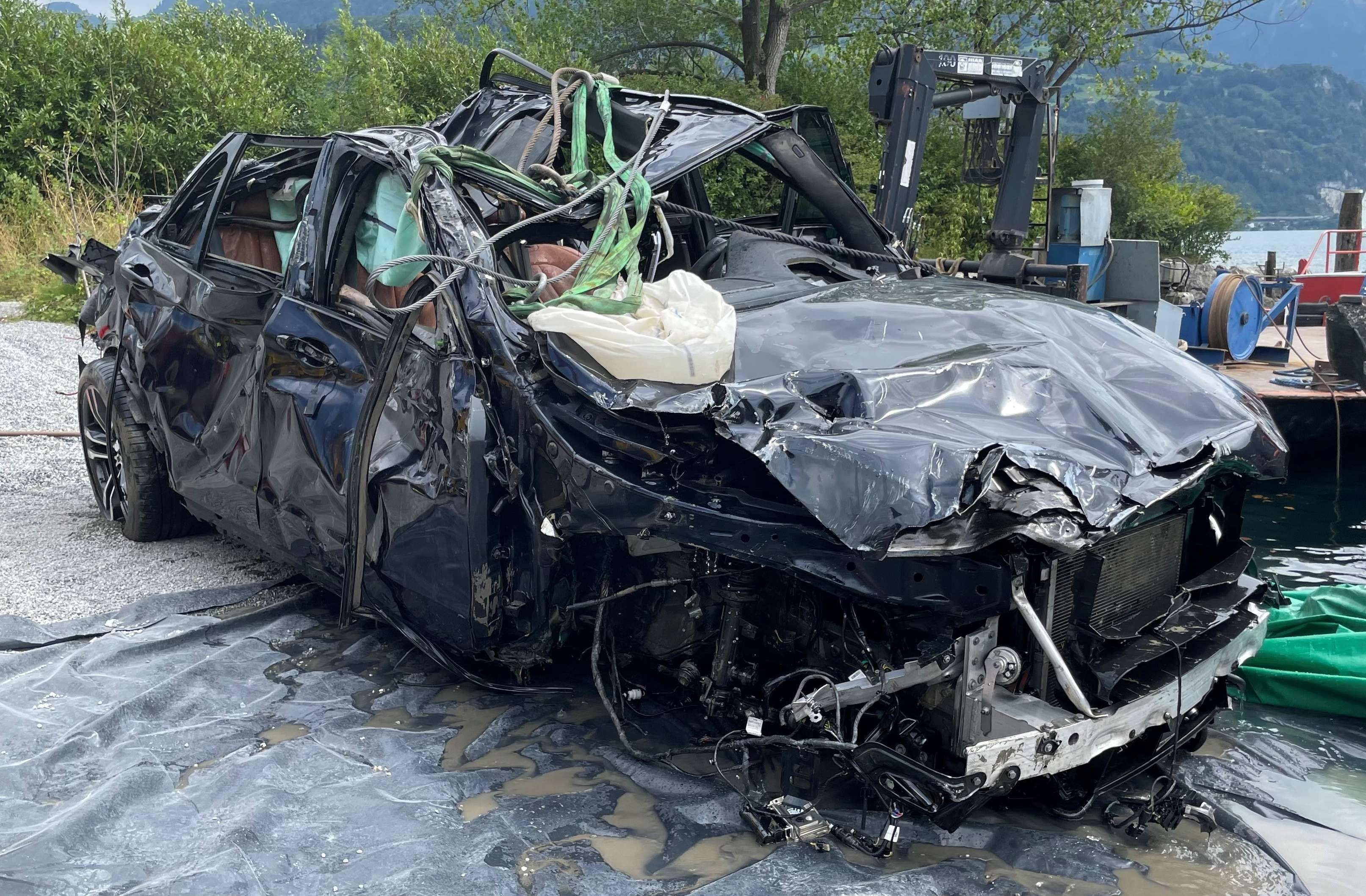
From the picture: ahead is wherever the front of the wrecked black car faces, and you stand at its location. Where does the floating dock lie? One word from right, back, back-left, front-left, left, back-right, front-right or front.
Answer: left

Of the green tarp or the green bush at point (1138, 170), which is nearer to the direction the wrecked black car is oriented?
the green tarp

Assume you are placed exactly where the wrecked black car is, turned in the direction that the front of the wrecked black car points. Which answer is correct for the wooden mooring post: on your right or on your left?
on your left

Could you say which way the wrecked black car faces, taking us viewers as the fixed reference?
facing the viewer and to the right of the viewer

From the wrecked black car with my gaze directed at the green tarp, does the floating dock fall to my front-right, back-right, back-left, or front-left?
front-left

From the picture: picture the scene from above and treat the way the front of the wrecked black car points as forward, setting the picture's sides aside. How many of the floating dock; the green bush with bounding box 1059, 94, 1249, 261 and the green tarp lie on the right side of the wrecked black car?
0

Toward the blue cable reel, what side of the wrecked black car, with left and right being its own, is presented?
left

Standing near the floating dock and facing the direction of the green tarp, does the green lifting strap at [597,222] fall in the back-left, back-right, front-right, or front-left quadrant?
front-right

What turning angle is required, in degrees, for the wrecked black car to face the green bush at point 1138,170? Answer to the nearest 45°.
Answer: approximately 90° to its left
